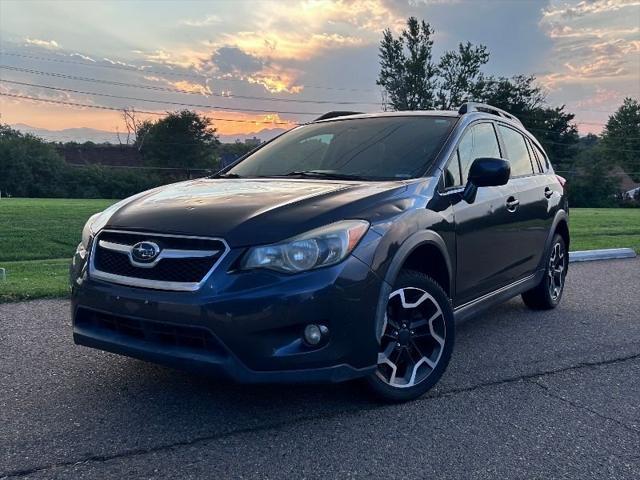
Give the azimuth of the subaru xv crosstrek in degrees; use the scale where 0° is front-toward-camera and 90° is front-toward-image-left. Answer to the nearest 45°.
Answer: approximately 45°
